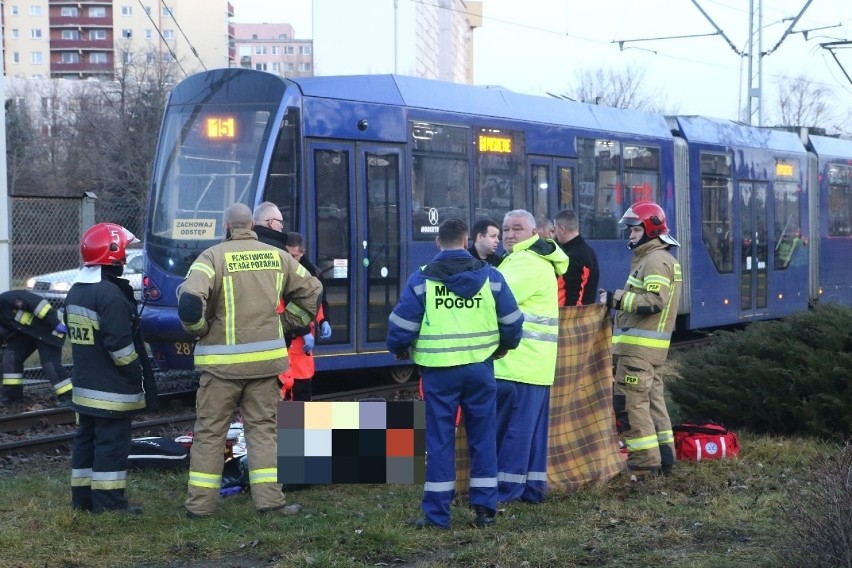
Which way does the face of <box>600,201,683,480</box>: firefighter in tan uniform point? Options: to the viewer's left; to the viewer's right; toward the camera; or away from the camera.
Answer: to the viewer's left

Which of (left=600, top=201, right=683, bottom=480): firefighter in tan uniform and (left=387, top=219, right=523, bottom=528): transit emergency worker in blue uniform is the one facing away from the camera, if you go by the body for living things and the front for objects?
the transit emergency worker in blue uniform

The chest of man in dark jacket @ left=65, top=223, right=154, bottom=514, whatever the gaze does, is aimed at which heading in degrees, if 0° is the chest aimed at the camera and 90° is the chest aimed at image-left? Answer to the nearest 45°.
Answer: approximately 225°

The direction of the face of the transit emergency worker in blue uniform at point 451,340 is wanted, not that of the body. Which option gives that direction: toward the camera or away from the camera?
away from the camera

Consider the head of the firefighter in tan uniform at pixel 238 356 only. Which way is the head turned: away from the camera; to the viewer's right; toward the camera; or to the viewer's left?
away from the camera

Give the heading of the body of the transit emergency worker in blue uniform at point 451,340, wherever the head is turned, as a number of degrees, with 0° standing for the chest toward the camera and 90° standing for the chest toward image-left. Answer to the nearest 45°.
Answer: approximately 180°

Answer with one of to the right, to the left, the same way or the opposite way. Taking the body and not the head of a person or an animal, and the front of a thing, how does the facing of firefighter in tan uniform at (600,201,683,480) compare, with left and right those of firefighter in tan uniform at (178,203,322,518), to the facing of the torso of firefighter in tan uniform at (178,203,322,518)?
to the left

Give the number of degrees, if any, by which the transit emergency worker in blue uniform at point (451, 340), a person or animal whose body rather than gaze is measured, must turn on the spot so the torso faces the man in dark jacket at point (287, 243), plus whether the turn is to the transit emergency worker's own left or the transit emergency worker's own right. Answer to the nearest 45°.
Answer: approximately 45° to the transit emergency worker's own left

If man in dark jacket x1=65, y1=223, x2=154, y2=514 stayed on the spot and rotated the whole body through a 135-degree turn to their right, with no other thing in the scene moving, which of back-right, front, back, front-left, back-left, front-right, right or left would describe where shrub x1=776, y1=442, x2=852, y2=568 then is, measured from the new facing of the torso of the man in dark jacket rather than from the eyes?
front-left

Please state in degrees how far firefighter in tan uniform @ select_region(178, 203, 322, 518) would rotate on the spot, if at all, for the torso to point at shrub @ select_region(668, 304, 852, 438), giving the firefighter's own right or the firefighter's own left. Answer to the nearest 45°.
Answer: approximately 45° to the firefighter's own right

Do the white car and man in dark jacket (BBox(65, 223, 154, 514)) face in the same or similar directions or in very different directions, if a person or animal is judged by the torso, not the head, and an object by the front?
very different directions

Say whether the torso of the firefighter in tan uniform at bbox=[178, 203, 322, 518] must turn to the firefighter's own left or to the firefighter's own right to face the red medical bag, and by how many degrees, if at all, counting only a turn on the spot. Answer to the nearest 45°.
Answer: approximately 45° to the firefighter's own right
